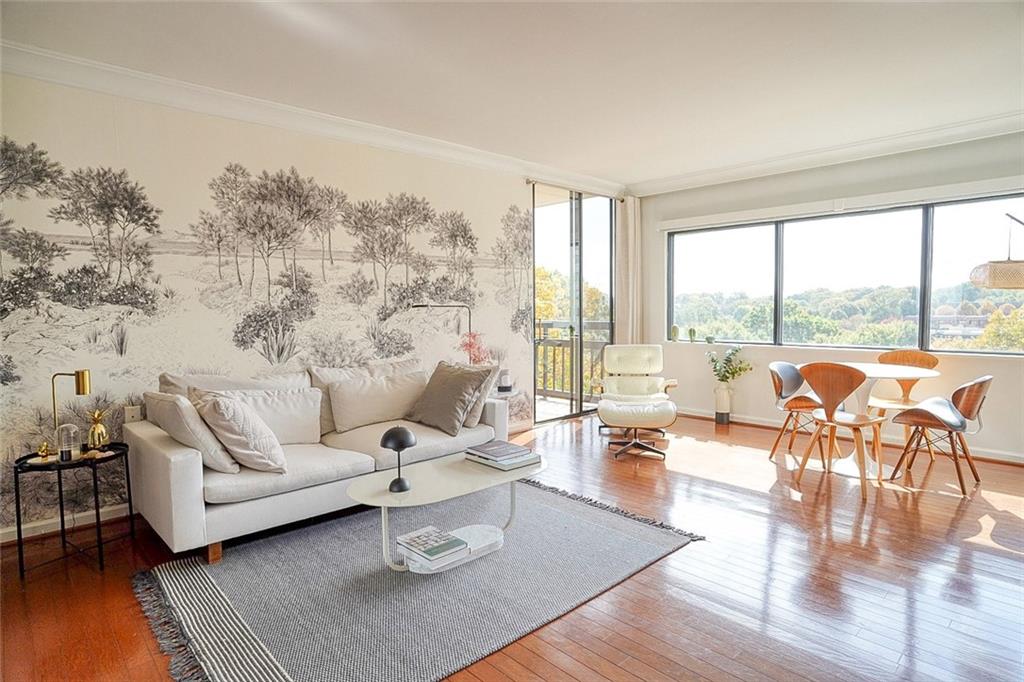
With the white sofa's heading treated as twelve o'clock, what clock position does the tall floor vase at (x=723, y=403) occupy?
The tall floor vase is roughly at 10 o'clock from the white sofa.

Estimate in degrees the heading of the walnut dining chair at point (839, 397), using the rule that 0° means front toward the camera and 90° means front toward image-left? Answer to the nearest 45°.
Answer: approximately 225°

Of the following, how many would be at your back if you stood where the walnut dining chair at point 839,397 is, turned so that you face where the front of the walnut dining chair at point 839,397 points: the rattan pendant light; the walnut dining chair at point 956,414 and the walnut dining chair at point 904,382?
0

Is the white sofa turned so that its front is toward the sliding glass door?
no

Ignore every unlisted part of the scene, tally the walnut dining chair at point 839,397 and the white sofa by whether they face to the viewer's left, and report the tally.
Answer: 0

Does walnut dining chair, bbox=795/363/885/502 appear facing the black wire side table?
no

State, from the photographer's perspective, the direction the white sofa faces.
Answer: facing the viewer and to the right of the viewer

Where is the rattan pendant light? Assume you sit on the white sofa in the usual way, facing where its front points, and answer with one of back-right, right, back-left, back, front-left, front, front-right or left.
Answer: front-left

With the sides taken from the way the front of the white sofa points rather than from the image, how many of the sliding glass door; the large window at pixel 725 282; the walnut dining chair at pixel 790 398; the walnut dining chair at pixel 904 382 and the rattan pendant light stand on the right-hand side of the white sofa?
0

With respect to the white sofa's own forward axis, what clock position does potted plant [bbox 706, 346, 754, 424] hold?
The potted plant is roughly at 10 o'clock from the white sofa.

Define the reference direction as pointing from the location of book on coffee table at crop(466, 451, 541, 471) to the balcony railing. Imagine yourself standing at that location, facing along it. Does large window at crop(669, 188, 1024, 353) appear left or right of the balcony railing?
right

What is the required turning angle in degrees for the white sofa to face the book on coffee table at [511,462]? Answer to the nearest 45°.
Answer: approximately 45° to its left

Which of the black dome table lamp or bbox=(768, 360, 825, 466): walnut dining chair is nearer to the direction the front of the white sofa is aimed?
the black dome table lamp

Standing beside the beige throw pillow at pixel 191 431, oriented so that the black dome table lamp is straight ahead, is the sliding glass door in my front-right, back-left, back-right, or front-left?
front-left

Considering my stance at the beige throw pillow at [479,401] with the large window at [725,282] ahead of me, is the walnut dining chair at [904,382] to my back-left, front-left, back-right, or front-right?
front-right
